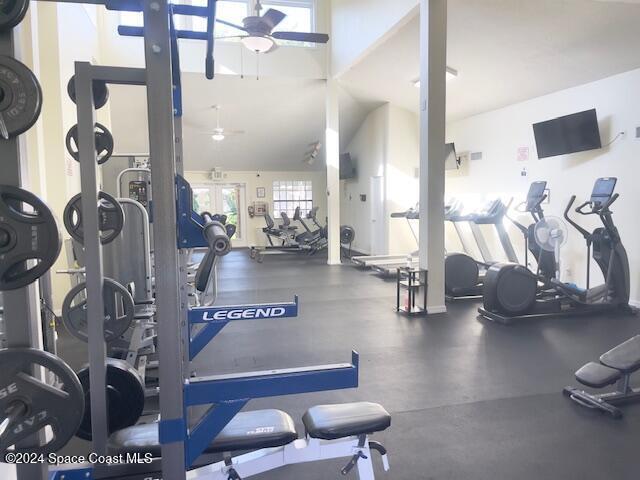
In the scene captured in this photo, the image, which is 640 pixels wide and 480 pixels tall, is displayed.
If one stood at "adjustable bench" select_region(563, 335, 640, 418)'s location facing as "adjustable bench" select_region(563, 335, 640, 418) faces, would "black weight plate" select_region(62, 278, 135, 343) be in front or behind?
in front

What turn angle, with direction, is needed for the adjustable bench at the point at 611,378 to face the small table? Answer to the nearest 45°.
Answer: approximately 90° to its right

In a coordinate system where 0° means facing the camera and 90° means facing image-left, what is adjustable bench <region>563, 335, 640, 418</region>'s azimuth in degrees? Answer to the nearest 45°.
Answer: approximately 45°

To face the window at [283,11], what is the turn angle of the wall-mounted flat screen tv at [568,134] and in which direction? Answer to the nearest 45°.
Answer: approximately 45° to its right

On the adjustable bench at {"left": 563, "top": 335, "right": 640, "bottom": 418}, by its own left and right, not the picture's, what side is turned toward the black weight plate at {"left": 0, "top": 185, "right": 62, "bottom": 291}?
front

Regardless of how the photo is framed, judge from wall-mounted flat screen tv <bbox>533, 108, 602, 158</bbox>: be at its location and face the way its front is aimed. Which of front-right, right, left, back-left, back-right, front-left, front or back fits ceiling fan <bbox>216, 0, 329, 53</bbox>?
front

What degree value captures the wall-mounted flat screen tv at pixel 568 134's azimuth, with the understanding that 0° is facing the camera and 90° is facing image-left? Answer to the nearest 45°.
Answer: approximately 45°

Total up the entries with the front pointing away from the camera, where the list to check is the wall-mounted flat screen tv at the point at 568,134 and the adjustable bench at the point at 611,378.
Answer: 0

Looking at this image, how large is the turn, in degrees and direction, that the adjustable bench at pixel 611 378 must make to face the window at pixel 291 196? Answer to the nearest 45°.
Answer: approximately 90° to its right

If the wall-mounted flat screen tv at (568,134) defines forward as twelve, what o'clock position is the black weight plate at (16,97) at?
The black weight plate is roughly at 11 o'clock from the wall-mounted flat screen tv.

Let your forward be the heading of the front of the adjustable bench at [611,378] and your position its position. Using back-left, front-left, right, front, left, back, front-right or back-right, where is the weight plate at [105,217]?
front

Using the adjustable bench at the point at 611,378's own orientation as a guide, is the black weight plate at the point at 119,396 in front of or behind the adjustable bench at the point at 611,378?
in front

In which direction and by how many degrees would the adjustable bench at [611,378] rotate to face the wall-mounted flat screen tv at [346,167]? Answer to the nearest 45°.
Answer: approximately 90° to its right

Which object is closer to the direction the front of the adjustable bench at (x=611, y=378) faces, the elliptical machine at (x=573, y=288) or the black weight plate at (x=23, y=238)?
the black weight plate

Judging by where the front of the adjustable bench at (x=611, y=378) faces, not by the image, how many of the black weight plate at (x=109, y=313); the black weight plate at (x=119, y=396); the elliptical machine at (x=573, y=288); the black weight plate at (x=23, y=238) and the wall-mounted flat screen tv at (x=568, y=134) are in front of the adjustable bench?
3

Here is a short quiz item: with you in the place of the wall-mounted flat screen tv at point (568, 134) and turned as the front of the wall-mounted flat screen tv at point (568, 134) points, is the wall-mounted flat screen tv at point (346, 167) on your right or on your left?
on your right

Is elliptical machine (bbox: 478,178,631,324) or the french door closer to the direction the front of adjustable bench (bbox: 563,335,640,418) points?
the french door
